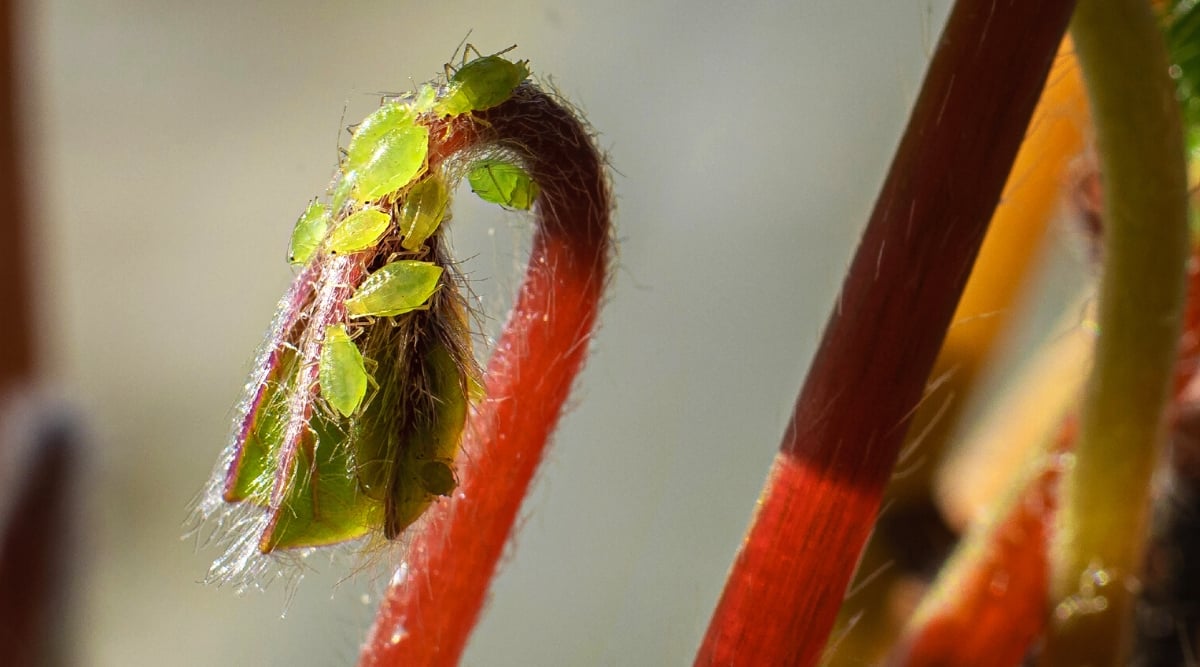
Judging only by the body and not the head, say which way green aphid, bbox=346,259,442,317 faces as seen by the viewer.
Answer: to the viewer's left
